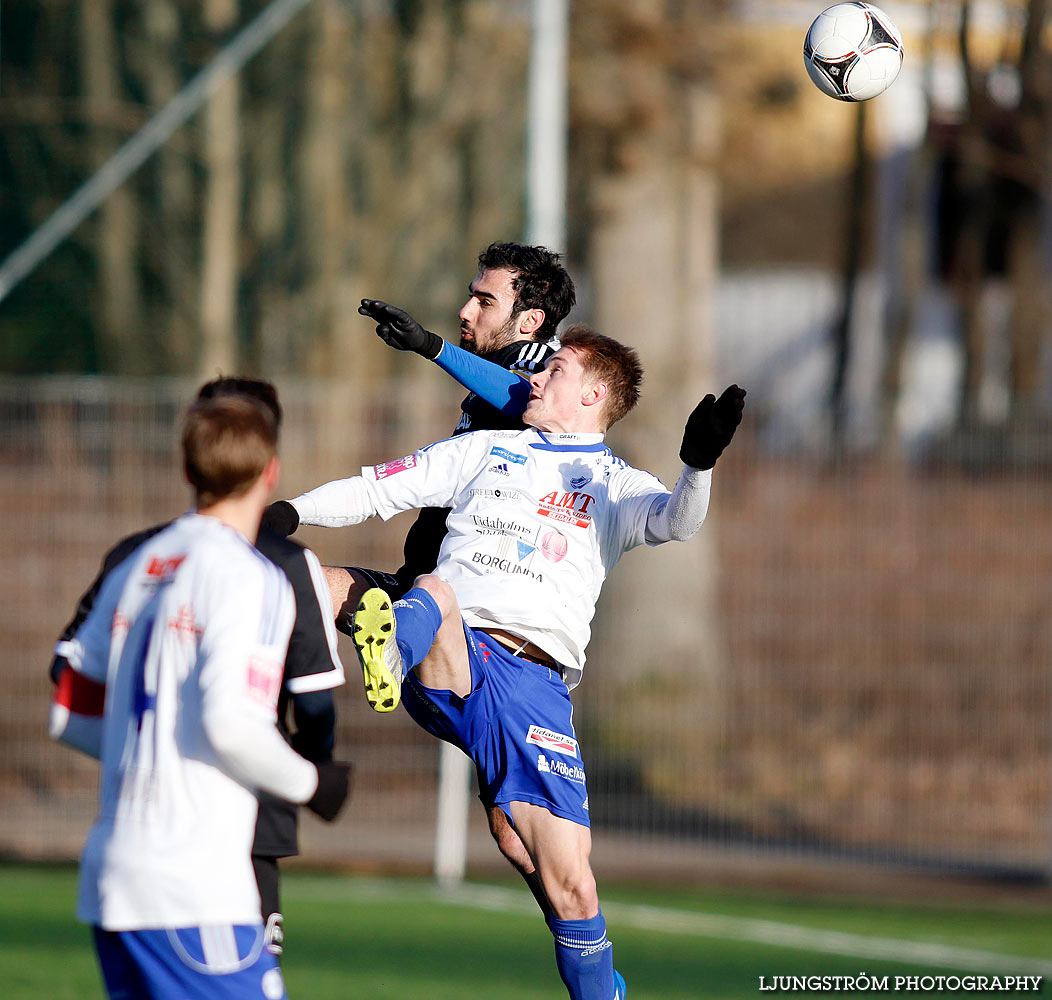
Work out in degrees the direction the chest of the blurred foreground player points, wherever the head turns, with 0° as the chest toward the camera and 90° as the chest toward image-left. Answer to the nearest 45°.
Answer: approximately 225°

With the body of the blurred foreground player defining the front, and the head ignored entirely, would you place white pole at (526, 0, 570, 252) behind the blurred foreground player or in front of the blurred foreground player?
in front

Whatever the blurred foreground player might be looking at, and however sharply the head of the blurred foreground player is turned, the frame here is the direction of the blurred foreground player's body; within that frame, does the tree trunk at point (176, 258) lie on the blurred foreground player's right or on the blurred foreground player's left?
on the blurred foreground player's left

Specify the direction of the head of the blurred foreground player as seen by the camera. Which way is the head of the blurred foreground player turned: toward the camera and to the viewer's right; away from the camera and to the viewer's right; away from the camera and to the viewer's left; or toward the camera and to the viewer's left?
away from the camera and to the viewer's right

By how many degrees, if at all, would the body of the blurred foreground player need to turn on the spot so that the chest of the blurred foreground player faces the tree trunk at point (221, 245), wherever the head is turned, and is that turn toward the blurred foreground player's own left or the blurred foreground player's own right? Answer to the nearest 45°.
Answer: approximately 45° to the blurred foreground player's own left

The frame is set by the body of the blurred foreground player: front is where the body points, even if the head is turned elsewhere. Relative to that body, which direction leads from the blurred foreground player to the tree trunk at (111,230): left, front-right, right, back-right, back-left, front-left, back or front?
front-left

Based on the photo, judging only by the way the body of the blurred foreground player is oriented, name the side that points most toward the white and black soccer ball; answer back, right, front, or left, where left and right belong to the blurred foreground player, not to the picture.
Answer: front
